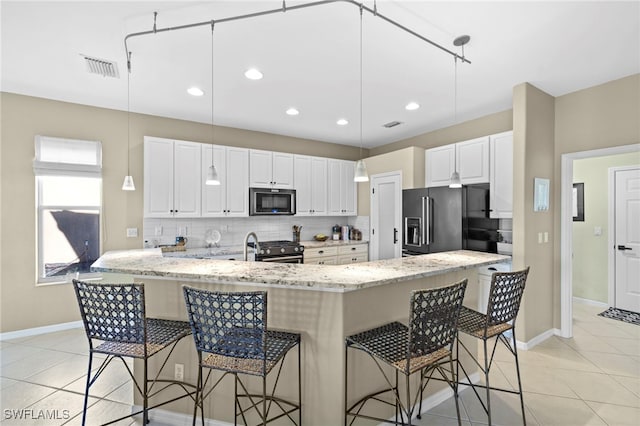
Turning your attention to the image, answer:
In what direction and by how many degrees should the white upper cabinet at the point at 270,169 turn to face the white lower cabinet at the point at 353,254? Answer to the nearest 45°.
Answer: approximately 45° to its left

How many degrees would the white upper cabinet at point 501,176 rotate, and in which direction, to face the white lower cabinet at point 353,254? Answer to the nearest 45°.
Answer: approximately 45° to its right

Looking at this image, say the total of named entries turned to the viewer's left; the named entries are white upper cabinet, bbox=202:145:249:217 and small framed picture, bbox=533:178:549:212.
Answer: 0

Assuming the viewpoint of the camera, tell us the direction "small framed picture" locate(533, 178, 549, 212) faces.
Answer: facing the viewer and to the right of the viewer

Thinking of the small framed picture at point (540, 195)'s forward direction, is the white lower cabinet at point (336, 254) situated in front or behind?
behind

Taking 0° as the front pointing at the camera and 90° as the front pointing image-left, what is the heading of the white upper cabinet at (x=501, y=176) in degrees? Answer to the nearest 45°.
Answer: approximately 45°

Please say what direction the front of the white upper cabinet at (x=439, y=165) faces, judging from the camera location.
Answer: facing the viewer and to the left of the viewer

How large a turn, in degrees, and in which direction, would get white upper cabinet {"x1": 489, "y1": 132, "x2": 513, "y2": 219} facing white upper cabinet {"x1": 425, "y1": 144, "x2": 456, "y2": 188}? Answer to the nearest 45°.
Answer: approximately 90° to its right

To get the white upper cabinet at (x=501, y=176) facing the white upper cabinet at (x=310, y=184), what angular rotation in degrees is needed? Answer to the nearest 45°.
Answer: approximately 45° to its right

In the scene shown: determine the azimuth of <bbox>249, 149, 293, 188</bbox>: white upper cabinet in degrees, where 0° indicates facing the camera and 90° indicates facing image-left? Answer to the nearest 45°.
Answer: approximately 315°

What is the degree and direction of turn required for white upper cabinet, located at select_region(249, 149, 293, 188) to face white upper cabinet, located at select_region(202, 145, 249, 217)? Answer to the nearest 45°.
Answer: approximately 90° to its right

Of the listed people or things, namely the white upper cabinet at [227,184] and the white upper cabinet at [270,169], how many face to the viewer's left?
0

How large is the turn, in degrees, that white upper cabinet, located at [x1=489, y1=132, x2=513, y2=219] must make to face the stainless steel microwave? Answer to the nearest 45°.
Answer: approximately 45° to its right

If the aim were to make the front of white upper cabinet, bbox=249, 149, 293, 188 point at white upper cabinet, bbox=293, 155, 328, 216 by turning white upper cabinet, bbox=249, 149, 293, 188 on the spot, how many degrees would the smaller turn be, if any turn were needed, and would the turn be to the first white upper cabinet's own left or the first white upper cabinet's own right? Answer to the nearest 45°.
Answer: approximately 90° to the first white upper cabinet's own left

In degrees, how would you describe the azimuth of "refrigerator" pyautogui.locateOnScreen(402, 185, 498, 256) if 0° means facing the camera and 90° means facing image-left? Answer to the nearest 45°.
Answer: approximately 45°
